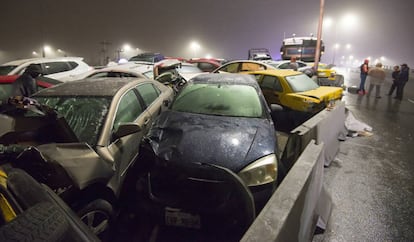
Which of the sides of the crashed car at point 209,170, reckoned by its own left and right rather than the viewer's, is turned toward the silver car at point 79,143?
right

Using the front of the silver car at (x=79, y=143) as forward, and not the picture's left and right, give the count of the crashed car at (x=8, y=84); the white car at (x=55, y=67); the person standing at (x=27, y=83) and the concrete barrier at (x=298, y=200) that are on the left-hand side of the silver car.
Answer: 1

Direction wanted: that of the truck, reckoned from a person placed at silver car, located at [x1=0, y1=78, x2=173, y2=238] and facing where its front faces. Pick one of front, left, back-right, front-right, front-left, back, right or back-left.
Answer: back

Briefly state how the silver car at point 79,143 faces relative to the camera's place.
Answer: facing the viewer and to the left of the viewer

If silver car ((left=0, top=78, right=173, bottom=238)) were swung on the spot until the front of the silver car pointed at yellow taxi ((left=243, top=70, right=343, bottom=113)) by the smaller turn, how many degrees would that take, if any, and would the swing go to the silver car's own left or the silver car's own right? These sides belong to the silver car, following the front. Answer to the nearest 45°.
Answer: approximately 180°

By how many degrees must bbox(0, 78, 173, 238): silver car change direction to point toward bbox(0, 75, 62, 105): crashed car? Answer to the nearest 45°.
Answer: approximately 135° to its right

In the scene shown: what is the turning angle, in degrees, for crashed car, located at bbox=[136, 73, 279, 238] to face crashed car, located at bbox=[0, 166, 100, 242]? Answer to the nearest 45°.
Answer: approximately 45° to its right

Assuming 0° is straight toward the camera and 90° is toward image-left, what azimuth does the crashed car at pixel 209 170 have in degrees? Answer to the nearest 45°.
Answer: approximately 0°

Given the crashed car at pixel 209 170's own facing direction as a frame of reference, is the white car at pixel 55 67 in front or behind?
behind
